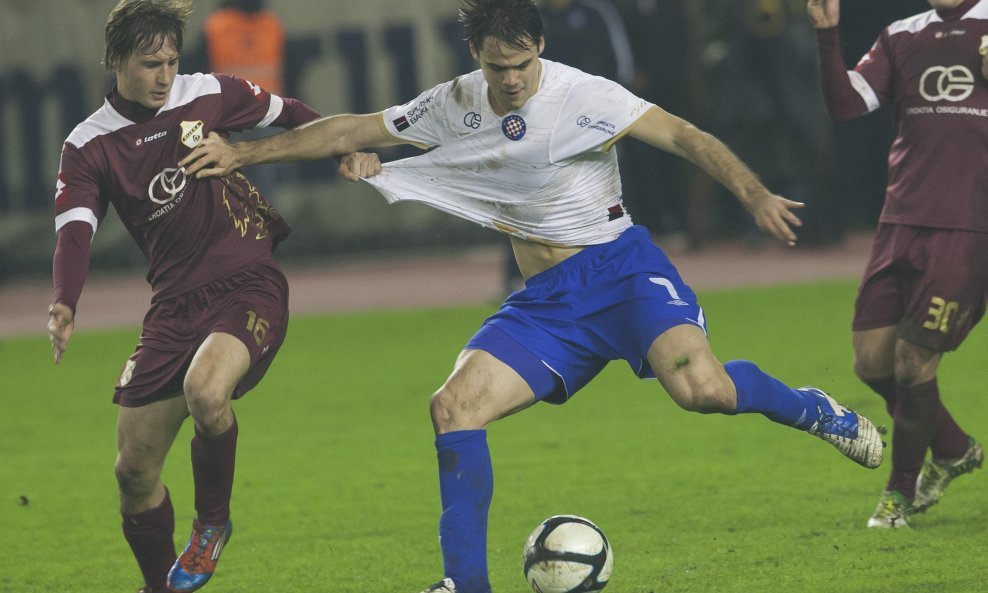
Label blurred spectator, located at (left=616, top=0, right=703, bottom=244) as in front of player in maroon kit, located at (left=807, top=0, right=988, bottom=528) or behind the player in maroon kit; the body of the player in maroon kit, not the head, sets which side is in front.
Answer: behind

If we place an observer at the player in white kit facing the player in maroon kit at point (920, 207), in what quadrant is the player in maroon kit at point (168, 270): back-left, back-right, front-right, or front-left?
back-left

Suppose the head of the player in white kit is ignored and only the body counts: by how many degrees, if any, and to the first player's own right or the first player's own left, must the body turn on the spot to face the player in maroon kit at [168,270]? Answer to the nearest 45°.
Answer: approximately 90° to the first player's own right

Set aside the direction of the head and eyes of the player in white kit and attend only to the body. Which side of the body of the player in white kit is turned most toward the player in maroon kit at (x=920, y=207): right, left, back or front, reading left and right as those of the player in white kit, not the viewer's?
left

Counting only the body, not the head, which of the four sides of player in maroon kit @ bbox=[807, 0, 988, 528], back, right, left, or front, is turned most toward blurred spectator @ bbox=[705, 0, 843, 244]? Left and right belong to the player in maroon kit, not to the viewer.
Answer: back

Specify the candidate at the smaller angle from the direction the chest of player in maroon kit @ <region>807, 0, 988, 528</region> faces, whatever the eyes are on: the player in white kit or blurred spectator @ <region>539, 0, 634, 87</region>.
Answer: the player in white kit

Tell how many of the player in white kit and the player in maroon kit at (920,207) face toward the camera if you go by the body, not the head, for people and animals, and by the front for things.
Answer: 2

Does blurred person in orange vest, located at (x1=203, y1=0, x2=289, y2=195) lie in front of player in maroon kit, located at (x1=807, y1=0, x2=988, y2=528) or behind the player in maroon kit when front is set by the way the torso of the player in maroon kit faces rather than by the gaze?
behind

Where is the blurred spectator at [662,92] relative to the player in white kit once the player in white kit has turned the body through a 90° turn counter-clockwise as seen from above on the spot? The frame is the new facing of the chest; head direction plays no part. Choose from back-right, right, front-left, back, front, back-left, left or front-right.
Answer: left

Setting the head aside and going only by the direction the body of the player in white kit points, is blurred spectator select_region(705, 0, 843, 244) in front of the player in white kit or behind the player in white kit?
behind
